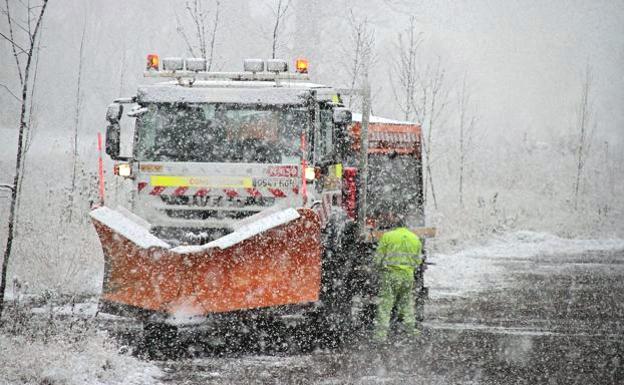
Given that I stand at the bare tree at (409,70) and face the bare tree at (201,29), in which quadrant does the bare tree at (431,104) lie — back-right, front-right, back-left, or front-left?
back-right

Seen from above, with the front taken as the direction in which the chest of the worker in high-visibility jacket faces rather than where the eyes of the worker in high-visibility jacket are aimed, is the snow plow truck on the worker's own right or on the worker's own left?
on the worker's own left

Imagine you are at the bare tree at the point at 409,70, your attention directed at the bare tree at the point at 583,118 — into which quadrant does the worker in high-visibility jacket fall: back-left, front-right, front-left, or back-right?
back-right

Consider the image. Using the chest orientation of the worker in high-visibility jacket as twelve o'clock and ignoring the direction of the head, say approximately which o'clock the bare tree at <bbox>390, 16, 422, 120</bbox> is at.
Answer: The bare tree is roughly at 12 o'clock from the worker in high-visibility jacket.

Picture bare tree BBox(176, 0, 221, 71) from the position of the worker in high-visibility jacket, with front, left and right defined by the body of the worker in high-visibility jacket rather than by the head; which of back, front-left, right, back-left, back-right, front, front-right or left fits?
front-left

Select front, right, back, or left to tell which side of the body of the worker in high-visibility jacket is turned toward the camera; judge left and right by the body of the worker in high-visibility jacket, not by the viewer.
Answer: back
